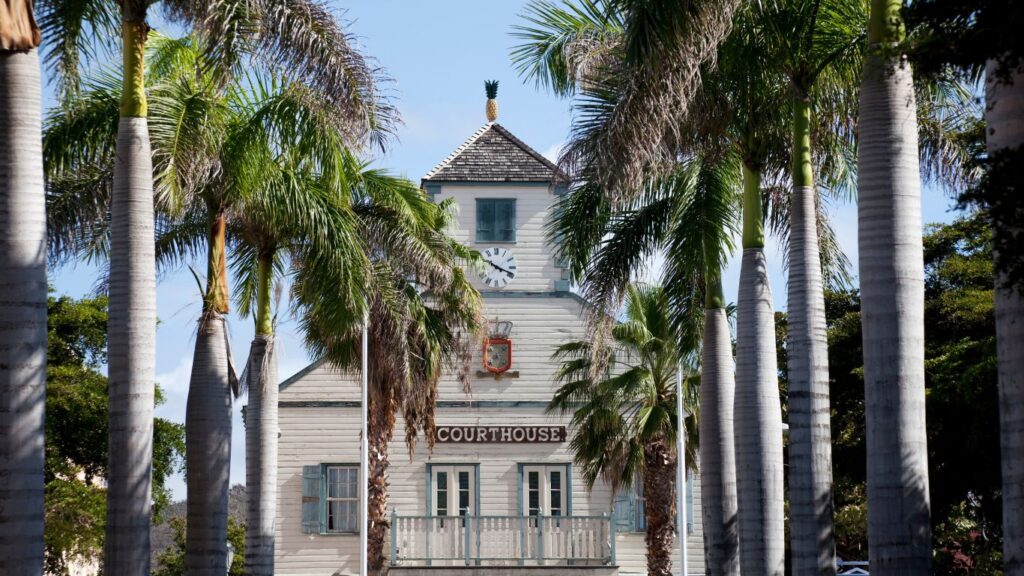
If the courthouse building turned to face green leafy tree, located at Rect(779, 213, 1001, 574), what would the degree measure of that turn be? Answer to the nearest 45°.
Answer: approximately 45° to its left

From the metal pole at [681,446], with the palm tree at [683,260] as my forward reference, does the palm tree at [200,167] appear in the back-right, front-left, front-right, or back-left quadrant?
front-right

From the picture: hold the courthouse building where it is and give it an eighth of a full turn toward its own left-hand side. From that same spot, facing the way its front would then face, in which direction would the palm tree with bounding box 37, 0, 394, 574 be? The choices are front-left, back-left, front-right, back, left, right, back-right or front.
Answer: front-right

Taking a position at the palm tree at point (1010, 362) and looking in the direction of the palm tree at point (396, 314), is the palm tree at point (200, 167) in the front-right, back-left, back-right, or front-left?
front-left

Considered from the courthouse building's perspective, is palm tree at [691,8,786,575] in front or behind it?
in front

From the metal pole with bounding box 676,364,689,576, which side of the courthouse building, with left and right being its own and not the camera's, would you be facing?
front

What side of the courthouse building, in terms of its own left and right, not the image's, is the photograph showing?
front

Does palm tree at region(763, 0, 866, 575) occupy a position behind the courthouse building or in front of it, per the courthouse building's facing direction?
in front

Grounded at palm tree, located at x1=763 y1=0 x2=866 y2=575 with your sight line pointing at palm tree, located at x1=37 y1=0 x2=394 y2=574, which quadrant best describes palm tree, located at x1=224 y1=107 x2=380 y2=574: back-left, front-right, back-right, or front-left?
front-right

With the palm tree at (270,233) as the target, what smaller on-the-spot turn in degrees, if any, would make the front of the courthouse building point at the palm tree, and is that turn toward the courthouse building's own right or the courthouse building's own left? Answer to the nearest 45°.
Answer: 0° — it already faces it

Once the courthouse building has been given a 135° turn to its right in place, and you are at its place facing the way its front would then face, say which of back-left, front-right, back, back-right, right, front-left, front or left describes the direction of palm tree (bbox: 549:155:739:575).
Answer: back-left

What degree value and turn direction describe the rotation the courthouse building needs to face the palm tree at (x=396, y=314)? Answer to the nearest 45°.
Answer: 0° — it already faces it

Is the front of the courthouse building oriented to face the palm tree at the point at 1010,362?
yes

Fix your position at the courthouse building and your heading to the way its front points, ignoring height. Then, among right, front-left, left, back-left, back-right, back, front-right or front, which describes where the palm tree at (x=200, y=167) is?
front
